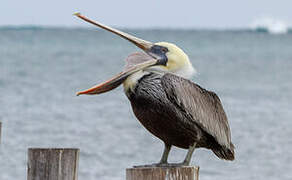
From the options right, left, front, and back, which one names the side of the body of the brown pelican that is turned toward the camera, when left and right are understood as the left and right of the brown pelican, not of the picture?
left

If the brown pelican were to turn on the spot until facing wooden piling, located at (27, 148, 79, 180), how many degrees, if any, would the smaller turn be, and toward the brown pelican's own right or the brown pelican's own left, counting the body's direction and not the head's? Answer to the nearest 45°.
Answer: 0° — it already faces it
